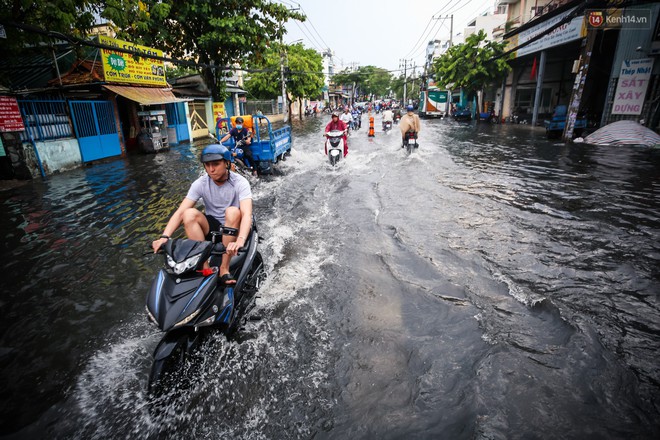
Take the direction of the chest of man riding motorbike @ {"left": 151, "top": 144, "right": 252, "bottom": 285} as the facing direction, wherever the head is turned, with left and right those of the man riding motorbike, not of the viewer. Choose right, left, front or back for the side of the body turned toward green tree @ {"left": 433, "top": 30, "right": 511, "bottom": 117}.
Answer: back

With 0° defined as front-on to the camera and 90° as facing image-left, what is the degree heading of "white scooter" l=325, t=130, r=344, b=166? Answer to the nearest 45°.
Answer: approximately 0°

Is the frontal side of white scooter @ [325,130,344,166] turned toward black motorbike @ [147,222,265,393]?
yes

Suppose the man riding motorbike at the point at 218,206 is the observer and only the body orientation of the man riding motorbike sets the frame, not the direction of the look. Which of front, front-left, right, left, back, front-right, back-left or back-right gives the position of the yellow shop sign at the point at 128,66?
back-right

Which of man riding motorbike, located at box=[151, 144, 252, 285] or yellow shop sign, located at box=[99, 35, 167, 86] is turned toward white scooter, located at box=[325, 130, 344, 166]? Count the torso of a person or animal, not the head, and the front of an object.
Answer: the yellow shop sign

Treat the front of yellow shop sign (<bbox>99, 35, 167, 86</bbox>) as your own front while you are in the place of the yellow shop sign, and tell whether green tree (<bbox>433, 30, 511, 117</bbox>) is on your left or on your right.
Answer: on your left

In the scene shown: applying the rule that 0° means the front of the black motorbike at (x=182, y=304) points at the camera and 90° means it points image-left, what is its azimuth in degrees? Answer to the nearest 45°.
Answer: approximately 45°

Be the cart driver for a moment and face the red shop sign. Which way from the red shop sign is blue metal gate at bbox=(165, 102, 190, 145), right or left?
right

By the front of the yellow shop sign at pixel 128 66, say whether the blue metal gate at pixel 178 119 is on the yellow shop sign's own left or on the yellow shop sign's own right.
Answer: on the yellow shop sign's own left

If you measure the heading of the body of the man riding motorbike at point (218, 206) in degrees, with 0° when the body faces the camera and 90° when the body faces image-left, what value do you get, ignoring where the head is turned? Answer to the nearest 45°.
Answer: approximately 45°

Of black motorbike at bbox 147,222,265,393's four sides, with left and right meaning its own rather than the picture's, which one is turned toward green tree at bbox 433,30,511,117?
back

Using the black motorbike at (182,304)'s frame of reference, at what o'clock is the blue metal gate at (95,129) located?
The blue metal gate is roughly at 4 o'clock from the black motorbike.
